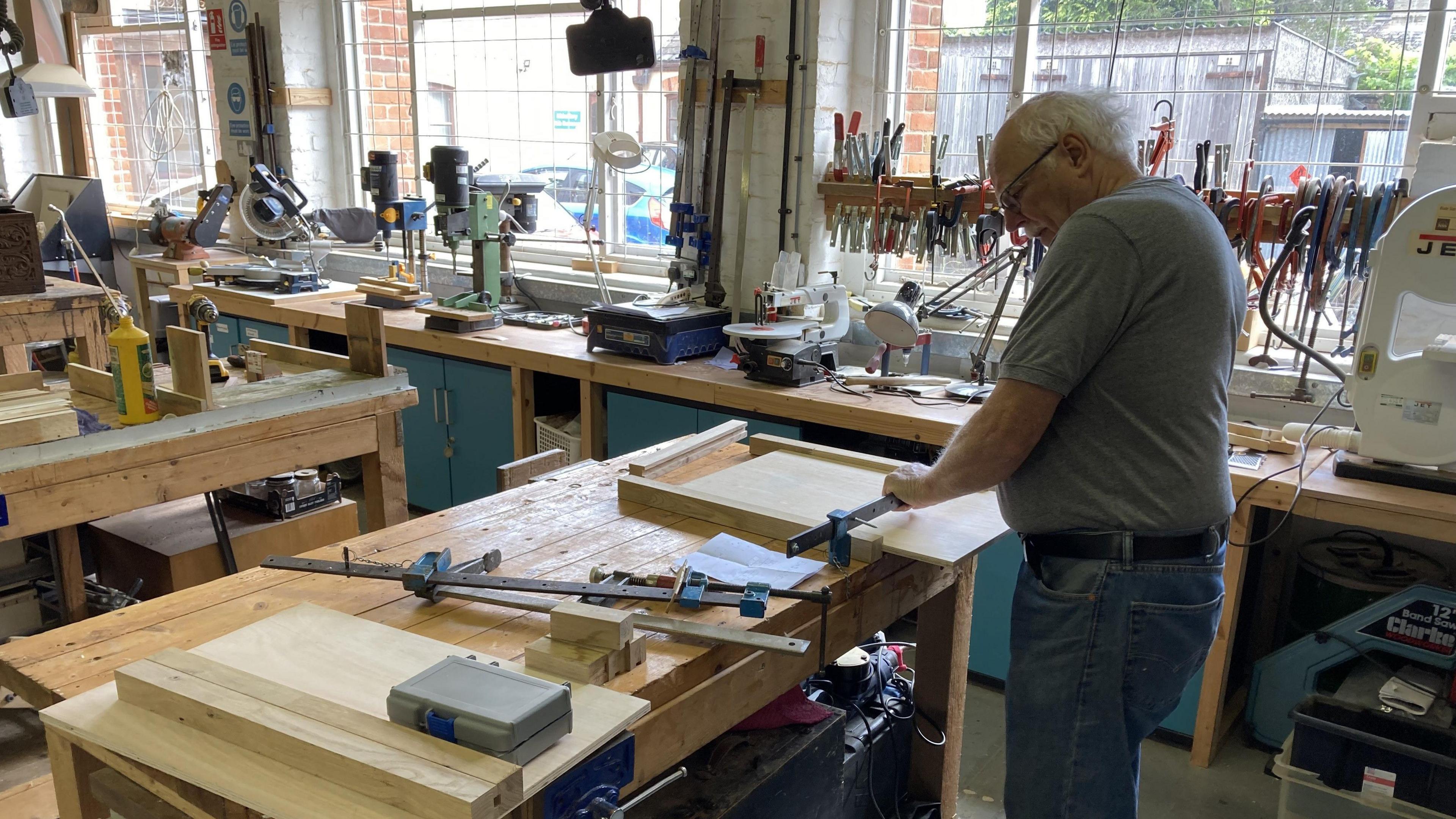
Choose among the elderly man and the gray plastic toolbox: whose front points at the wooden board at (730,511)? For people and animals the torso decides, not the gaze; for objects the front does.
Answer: the elderly man

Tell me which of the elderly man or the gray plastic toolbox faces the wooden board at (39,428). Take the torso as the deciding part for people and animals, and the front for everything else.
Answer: the elderly man

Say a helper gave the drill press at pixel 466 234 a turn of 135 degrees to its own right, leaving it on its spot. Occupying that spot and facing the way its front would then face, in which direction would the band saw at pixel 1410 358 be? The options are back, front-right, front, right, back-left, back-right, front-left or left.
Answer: back-right

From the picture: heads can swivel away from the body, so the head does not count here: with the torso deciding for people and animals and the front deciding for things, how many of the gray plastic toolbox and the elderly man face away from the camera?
0

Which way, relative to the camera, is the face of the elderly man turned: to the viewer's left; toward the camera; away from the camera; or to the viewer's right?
to the viewer's left

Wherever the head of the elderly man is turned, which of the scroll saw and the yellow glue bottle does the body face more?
the yellow glue bottle

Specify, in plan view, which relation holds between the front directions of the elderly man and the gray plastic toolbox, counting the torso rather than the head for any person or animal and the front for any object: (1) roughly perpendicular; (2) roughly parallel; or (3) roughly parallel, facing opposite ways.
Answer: roughly perpendicular

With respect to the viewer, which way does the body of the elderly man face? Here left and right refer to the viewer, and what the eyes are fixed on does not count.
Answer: facing to the left of the viewer

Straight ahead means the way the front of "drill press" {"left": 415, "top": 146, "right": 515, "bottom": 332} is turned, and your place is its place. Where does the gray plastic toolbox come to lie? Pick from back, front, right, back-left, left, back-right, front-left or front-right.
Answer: front-left

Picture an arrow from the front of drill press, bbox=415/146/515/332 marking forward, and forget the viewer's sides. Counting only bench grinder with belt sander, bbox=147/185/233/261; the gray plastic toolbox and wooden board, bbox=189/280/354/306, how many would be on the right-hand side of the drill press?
2

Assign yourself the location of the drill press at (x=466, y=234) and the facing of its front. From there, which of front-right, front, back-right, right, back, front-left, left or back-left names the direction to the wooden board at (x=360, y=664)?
front-left

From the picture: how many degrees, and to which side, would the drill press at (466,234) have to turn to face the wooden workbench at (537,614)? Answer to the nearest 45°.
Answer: approximately 45° to its left

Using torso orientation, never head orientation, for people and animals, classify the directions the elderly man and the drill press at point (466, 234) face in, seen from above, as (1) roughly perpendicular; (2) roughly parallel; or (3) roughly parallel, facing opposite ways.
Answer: roughly perpendicular

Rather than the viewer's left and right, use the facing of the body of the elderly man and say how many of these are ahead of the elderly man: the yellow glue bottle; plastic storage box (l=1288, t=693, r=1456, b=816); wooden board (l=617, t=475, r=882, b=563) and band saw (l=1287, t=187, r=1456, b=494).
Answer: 2

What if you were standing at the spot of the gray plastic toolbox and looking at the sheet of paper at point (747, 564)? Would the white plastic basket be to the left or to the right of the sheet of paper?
left

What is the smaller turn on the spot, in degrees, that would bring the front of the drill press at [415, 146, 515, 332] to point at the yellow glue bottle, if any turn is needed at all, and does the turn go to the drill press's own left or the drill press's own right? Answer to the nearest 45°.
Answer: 0° — it already faces it

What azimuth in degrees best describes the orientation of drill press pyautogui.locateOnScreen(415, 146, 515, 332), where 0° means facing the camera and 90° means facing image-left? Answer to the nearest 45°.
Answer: approximately 45°

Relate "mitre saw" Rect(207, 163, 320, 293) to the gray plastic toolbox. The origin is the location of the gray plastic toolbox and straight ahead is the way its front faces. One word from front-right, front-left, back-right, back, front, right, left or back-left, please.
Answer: back-right

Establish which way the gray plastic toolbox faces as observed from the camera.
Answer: facing the viewer and to the left of the viewer
